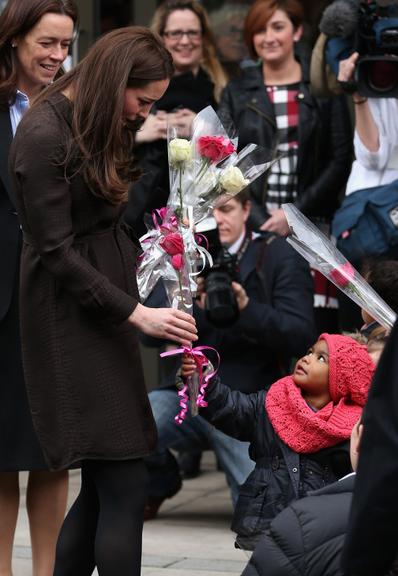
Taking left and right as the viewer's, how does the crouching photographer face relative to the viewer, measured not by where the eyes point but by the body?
facing the viewer and to the left of the viewer

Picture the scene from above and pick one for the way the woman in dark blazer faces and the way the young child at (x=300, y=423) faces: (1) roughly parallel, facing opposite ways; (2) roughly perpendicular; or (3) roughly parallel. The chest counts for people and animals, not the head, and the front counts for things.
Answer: roughly perpendicular

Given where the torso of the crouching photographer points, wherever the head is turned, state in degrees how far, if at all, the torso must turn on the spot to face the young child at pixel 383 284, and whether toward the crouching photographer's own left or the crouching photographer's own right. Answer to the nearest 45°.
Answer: approximately 90° to the crouching photographer's own left

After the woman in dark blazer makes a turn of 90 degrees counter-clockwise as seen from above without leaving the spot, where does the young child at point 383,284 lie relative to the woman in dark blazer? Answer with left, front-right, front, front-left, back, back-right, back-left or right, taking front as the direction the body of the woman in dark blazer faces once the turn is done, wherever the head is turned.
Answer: front-right

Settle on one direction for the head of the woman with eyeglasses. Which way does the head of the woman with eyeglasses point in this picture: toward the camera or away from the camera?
toward the camera

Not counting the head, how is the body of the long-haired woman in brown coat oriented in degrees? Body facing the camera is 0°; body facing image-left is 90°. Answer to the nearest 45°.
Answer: approximately 270°

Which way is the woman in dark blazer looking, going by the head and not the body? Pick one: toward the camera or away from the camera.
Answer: toward the camera

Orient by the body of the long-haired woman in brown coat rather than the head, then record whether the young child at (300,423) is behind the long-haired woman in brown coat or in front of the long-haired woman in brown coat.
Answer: in front

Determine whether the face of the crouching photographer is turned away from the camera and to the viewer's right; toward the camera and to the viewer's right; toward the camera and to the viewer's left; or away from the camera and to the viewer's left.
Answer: toward the camera and to the viewer's left

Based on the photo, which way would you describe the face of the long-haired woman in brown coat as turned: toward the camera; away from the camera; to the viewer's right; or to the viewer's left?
to the viewer's right
